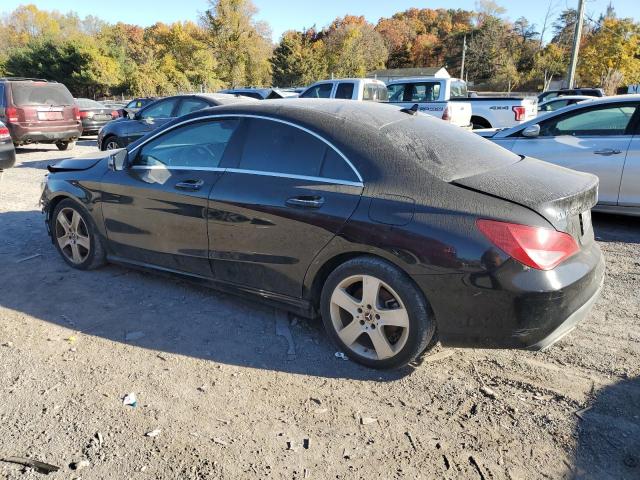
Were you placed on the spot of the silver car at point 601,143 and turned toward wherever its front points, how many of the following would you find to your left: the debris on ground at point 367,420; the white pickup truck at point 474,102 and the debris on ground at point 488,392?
2

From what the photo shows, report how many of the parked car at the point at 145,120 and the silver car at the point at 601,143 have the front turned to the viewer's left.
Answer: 2

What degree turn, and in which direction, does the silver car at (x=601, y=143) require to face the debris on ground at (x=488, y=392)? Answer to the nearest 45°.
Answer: approximately 90° to its left

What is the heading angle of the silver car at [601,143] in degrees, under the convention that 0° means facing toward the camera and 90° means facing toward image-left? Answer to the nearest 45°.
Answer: approximately 90°

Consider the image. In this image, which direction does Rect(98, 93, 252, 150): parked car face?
to the viewer's left

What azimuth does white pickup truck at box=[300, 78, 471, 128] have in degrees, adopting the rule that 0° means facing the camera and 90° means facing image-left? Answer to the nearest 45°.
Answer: approximately 135°

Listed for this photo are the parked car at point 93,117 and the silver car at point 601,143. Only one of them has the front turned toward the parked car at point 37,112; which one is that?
the silver car

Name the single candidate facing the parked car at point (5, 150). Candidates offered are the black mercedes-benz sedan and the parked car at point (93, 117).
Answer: the black mercedes-benz sedan

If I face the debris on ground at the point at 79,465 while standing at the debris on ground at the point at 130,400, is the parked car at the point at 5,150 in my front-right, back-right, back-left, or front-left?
back-right

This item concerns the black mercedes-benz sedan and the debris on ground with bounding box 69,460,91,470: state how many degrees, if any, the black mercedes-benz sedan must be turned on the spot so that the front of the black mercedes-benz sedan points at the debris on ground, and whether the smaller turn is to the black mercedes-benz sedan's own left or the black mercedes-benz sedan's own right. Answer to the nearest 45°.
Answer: approximately 90° to the black mercedes-benz sedan's own left

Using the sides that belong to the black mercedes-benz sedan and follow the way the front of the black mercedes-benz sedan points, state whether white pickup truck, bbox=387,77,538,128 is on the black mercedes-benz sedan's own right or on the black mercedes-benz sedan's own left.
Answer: on the black mercedes-benz sedan's own right

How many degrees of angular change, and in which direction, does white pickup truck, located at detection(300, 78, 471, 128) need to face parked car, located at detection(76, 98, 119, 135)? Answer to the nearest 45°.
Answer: approximately 45° to its left

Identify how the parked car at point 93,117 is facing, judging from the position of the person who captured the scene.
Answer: facing away from the viewer and to the left of the viewer

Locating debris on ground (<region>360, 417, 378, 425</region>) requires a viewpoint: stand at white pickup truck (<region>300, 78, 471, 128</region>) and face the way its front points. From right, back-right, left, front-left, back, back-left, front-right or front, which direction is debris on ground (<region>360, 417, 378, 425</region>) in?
back-left
